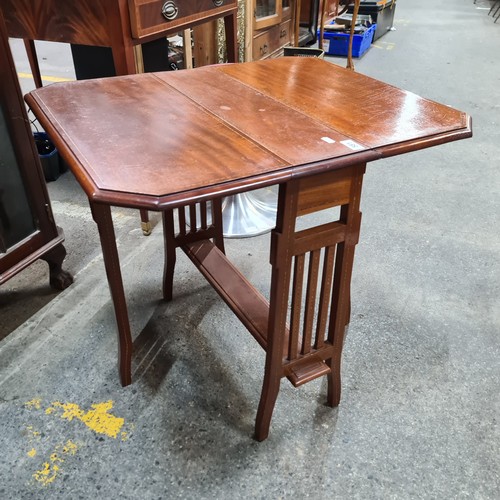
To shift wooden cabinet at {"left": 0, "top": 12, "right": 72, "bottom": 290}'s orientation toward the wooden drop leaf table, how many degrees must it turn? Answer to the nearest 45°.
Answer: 0° — it already faces it

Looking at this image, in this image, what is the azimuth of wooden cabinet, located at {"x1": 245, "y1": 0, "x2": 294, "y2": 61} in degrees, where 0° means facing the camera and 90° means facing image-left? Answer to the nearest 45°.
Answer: approximately 315°

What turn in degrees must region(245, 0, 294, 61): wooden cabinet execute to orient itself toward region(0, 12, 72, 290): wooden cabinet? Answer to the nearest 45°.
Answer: approximately 45° to its right

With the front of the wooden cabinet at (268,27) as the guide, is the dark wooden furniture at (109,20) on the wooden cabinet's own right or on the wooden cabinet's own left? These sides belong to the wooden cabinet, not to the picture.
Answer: on the wooden cabinet's own right

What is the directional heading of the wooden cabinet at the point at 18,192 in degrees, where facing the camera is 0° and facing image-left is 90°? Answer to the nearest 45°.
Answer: approximately 315°

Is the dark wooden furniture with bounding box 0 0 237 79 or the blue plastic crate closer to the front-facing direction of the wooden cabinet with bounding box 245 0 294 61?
the dark wooden furniture

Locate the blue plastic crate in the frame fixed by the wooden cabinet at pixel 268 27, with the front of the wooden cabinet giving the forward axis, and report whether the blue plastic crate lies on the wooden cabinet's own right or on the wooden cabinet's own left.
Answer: on the wooden cabinet's own left

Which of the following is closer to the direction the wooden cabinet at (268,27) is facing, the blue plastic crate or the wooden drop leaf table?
the wooden drop leaf table
